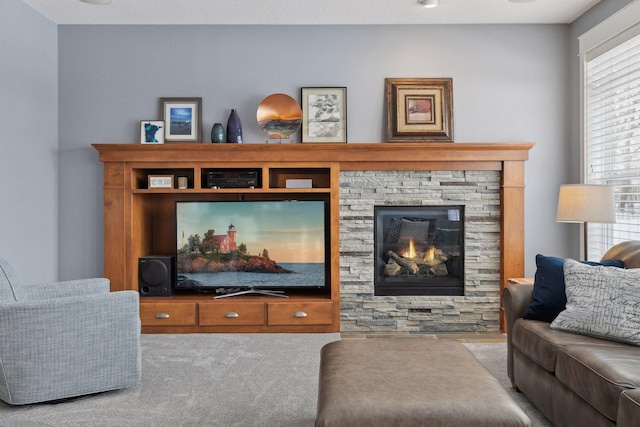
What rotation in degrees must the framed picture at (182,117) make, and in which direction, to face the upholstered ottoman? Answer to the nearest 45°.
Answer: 0° — it already faces it

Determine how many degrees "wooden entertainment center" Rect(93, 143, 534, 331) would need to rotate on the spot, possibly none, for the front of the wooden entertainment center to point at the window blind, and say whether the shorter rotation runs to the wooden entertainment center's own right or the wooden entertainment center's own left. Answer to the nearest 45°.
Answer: approximately 90° to the wooden entertainment center's own left

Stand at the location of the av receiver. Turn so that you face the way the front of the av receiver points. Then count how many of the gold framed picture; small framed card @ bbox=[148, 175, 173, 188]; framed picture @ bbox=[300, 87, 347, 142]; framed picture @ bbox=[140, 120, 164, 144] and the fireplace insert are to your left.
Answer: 3

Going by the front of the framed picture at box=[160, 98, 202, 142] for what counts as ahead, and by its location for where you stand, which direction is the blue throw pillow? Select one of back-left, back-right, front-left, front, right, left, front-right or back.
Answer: front-left

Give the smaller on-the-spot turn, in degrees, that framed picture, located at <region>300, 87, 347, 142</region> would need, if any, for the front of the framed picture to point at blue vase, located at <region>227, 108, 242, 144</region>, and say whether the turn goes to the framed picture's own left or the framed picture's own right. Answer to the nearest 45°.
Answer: approximately 90° to the framed picture's own right

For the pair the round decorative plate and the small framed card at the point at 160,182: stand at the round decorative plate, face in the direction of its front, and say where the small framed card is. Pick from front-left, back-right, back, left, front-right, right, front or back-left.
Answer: right

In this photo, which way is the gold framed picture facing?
toward the camera

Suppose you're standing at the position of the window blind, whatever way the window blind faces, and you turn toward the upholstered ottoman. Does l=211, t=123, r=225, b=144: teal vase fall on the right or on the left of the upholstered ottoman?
right

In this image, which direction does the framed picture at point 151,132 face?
toward the camera

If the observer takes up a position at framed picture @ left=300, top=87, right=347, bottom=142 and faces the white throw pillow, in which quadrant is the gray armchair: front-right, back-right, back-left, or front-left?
front-right

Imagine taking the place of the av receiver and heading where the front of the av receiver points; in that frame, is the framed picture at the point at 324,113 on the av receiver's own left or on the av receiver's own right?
on the av receiver's own left

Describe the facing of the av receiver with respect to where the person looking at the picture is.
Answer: facing the viewer
